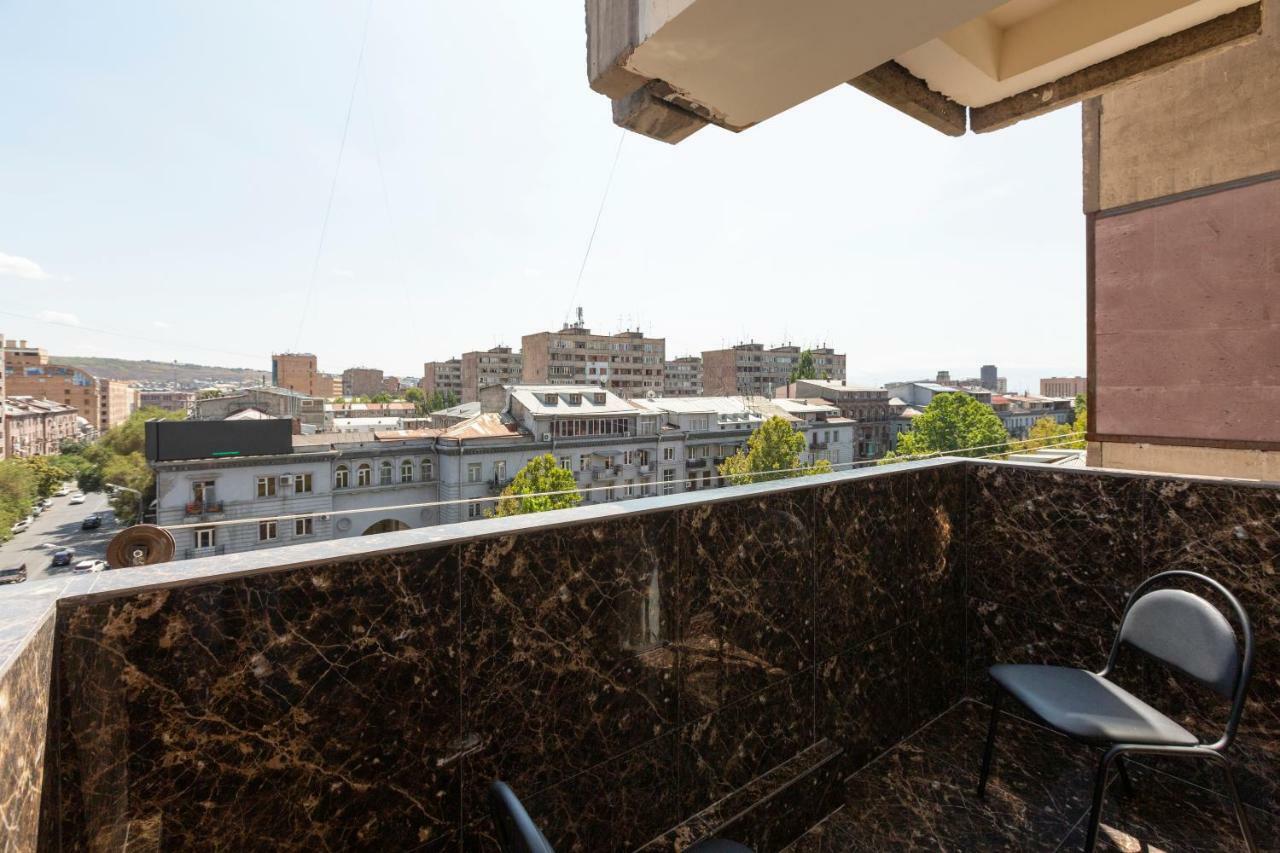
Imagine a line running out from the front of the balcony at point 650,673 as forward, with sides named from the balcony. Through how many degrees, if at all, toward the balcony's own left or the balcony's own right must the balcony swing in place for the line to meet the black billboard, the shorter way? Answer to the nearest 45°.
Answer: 0° — it already faces it

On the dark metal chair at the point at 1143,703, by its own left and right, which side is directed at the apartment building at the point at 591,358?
right

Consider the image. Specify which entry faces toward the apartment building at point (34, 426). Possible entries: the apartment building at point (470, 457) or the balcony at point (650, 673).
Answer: the balcony

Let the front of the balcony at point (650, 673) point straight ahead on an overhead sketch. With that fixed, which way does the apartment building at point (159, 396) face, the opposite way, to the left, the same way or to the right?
the opposite way

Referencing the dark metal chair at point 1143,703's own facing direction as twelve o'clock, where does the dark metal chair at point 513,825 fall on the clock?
the dark metal chair at point 513,825 is roughly at 11 o'clock from the dark metal chair at point 1143,703.

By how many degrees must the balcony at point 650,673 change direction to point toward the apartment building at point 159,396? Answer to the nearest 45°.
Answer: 0° — it already faces it

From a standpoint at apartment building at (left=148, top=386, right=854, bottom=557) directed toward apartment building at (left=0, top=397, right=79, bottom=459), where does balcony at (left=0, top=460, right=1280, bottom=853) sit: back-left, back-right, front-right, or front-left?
back-left

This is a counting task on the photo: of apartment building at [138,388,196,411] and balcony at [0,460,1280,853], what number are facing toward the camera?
1

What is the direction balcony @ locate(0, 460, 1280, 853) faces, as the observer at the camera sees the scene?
facing away from the viewer and to the left of the viewer

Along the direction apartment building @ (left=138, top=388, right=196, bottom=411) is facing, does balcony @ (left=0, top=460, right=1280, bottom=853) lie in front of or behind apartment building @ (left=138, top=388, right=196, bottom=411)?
in front

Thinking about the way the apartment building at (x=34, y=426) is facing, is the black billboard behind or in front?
in front

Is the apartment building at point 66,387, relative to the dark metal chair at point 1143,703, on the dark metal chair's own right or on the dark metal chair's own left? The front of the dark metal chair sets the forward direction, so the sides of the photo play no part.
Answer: on the dark metal chair's own right

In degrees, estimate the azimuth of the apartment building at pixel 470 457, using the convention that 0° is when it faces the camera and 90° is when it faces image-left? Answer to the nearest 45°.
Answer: approximately 315°
